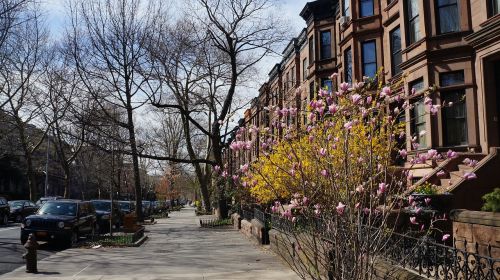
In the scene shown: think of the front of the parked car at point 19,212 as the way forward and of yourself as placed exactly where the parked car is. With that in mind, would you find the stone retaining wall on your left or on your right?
on your left

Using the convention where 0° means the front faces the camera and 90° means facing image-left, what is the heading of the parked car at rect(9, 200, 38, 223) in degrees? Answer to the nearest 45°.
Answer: approximately 45°

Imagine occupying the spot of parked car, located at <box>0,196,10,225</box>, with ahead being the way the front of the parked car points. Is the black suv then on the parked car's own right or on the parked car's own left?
on the parked car's own left

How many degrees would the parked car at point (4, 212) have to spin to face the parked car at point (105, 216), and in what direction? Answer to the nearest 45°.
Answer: approximately 90° to its left

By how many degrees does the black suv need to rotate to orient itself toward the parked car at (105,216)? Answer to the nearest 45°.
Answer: approximately 135° to its right

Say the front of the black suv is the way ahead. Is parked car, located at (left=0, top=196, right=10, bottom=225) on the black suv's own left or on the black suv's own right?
on the black suv's own right

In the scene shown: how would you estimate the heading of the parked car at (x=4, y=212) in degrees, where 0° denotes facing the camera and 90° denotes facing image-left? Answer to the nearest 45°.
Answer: approximately 45°

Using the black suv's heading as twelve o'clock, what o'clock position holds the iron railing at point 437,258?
The iron railing is roughly at 10 o'clock from the black suv.

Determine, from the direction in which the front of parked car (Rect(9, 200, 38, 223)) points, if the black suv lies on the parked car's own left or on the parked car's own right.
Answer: on the parked car's own left

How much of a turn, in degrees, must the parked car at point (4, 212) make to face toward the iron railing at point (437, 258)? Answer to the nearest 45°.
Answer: approximately 45° to its left
